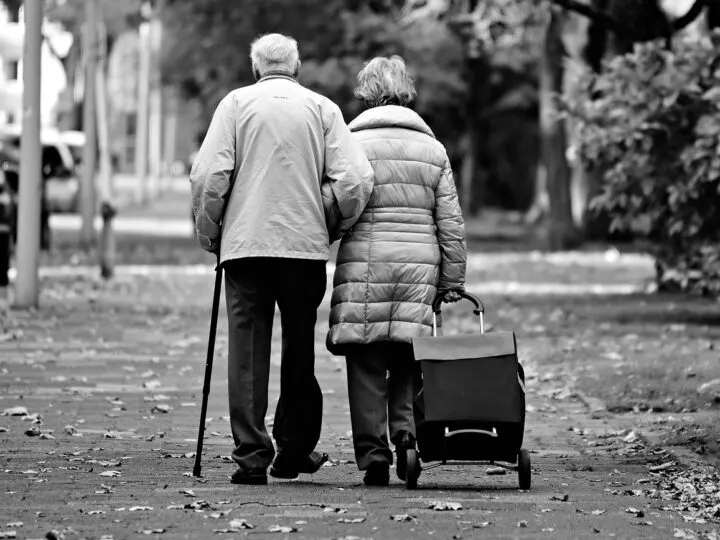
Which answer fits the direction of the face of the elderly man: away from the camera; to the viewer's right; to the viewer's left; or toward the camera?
away from the camera

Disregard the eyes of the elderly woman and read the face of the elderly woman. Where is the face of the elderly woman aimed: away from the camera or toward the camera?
away from the camera

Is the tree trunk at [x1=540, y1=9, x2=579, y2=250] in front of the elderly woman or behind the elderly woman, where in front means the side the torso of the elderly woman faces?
in front

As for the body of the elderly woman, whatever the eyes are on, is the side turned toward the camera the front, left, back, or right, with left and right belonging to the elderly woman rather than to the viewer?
back

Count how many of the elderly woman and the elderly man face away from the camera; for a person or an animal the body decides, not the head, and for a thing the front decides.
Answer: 2

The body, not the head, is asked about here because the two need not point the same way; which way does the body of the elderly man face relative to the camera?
away from the camera
